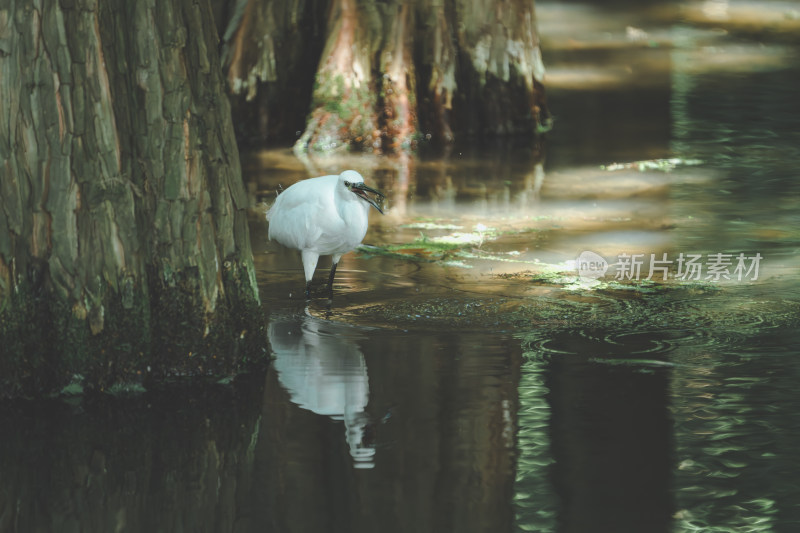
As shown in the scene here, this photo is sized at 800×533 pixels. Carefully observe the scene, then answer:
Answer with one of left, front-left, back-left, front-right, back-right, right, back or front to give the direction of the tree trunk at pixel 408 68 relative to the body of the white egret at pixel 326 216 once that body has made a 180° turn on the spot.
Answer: front-right

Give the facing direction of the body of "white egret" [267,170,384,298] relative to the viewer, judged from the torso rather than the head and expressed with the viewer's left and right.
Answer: facing the viewer and to the right of the viewer

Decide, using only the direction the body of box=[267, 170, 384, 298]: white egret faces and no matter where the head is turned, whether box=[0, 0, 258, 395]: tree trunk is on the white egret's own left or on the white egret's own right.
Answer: on the white egret's own right

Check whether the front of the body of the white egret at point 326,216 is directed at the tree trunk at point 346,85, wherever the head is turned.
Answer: no
